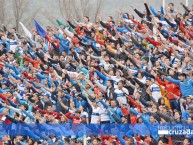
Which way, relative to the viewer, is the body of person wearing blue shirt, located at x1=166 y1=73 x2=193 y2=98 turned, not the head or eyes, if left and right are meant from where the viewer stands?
facing the viewer and to the left of the viewer

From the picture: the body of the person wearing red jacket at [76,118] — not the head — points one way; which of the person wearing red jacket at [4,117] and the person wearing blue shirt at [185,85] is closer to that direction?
the person wearing red jacket

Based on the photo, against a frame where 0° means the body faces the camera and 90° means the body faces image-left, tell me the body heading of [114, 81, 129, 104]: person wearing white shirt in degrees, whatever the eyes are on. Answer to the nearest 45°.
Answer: approximately 0°

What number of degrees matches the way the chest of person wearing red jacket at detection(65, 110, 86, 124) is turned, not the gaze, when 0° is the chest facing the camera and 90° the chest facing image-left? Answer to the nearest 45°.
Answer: approximately 45°

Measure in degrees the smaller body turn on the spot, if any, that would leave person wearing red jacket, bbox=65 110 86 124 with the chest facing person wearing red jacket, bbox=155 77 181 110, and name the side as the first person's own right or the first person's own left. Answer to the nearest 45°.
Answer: approximately 135° to the first person's own left

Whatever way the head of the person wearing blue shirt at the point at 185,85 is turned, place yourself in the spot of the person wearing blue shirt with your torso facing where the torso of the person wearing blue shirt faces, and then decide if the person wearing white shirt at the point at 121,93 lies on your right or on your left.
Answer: on your right

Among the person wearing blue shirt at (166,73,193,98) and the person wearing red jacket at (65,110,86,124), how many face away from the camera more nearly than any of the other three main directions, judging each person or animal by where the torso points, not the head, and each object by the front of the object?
0

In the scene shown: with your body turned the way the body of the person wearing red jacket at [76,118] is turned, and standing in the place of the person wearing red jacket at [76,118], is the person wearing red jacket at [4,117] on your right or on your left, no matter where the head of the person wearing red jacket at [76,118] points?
on your right

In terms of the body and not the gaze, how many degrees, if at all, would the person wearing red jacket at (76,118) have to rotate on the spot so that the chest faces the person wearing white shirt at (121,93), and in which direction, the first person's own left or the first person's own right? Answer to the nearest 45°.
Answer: approximately 135° to the first person's own left
